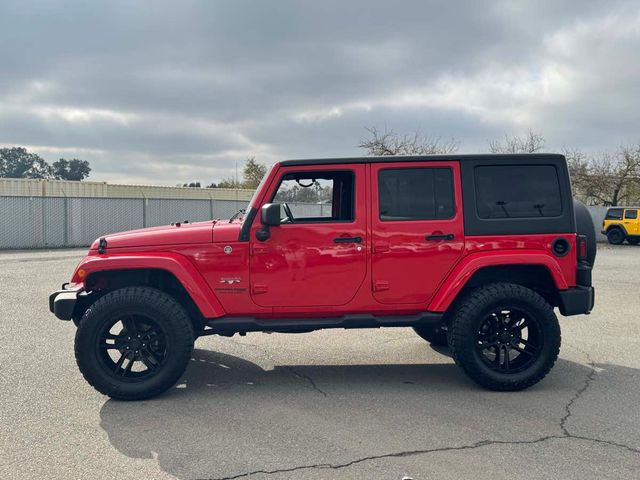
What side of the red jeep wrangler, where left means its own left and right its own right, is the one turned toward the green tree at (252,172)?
right

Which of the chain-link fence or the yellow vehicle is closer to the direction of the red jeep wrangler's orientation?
the chain-link fence

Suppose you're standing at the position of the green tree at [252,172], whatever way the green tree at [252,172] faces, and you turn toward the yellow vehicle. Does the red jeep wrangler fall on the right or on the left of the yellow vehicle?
right

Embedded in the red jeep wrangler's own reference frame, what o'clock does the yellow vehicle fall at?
The yellow vehicle is roughly at 4 o'clock from the red jeep wrangler.

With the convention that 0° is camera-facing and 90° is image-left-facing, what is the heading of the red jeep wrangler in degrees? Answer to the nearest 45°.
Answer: approximately 90°

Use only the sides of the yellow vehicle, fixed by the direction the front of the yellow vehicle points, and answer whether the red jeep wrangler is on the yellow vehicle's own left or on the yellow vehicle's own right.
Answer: on the yellow vehicle's own right
